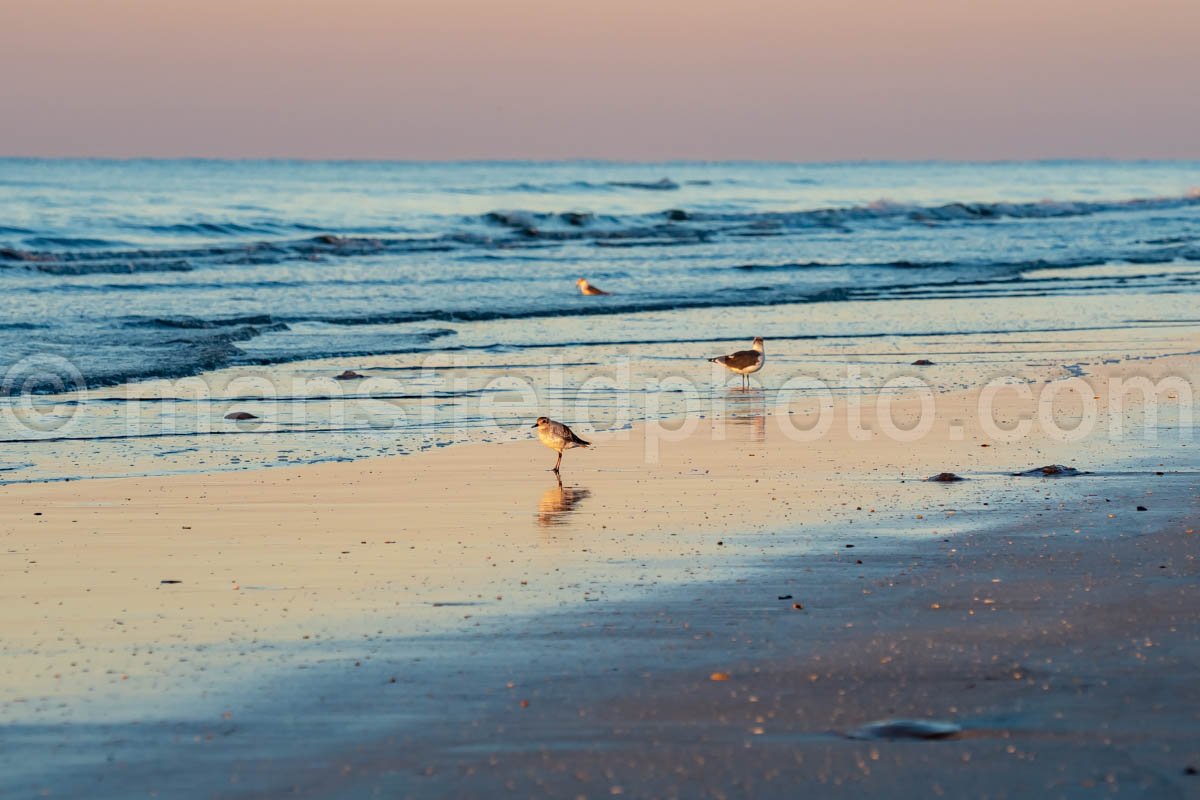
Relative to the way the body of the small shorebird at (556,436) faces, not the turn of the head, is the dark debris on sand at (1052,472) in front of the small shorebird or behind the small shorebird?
behind

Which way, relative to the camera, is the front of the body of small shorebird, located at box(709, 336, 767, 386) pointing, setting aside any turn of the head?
to the viewer's right

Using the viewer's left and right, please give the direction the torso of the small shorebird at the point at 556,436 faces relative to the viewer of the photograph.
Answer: facing to the left of the viewer

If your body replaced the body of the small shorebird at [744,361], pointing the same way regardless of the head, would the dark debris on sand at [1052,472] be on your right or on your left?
on your right
